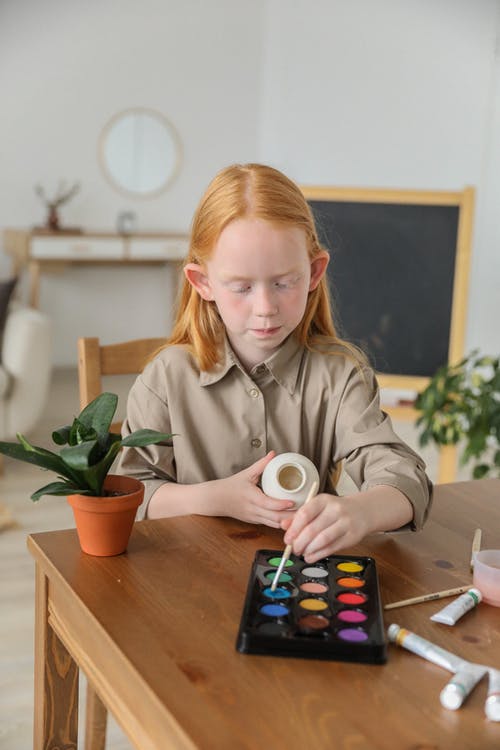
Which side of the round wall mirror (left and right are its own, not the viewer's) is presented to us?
front

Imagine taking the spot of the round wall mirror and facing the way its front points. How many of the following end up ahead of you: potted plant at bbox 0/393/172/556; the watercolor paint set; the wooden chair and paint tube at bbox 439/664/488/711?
4

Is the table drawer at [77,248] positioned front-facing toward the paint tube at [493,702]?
yes

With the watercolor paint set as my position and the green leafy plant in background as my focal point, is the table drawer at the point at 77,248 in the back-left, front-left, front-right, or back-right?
front-left

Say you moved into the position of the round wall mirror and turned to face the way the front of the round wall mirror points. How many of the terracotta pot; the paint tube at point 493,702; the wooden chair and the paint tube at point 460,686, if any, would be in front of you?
4

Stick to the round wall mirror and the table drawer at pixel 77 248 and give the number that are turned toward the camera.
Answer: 2

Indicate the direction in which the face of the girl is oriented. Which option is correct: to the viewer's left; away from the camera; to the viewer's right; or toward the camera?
toward the camera

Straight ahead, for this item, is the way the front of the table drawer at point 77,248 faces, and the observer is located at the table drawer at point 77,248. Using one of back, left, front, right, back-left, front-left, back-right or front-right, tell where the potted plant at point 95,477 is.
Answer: front

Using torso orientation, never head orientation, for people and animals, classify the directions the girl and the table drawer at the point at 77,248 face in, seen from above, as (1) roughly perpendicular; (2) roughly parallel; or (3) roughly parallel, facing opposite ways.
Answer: roughly parallel

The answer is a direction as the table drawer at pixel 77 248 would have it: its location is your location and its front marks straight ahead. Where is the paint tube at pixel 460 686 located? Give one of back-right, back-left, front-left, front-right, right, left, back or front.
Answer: front

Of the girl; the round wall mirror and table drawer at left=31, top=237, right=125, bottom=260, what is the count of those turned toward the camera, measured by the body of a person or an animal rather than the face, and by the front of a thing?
3

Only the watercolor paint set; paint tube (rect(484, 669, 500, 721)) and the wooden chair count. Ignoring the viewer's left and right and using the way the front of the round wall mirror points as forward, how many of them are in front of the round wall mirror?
3

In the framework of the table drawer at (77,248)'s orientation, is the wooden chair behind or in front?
in front

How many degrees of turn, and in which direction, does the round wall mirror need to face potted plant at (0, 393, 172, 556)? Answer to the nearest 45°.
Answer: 0° — it already faces it

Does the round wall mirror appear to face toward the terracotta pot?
yes

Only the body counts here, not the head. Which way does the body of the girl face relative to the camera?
toward the camera

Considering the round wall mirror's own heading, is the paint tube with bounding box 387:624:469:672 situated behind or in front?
in front

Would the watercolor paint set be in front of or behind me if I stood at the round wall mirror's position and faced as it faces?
in front

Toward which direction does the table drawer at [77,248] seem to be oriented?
toward the camera

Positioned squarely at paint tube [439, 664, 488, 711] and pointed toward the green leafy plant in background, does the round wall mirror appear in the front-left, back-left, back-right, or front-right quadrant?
front-left

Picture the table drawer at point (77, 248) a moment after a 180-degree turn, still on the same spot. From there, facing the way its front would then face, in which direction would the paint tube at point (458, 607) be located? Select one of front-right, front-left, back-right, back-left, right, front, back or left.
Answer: back
